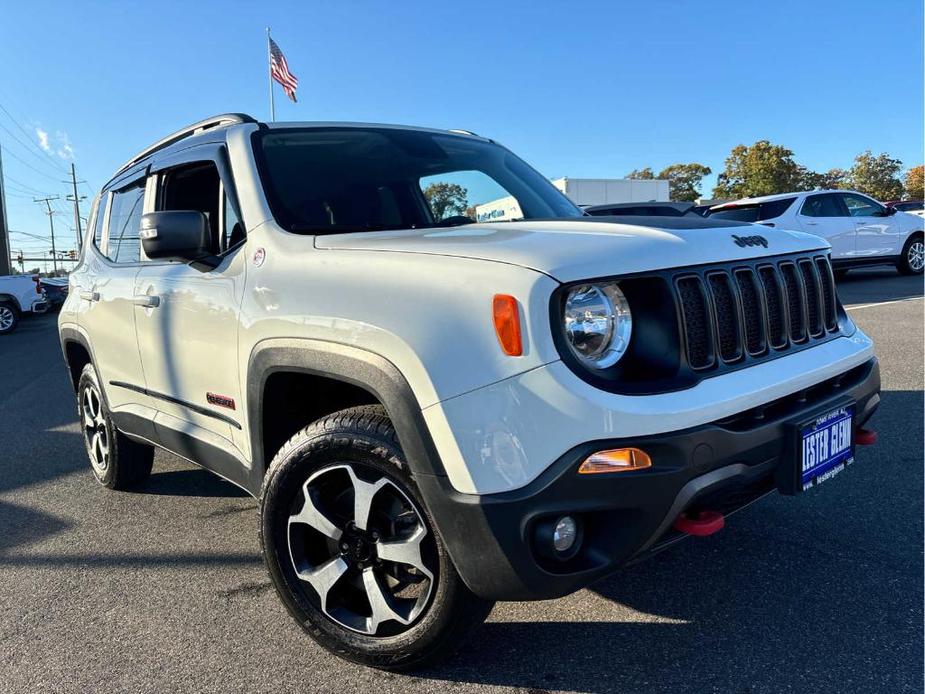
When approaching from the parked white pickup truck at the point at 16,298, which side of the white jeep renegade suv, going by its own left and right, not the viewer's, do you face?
back

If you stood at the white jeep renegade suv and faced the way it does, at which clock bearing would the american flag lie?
The american flag is roughly at 7 o'clock from the white jeep renegade suv.

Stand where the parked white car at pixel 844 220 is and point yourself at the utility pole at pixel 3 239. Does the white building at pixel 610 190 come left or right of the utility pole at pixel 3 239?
right

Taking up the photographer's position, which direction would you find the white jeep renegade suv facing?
facing the viewer and to the right of the viewer

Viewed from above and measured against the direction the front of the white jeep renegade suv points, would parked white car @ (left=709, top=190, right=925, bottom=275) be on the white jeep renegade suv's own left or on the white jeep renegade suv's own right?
on the white jeep renegade suv's own left

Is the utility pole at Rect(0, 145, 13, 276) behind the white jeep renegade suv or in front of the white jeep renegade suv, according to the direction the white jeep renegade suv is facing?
behind

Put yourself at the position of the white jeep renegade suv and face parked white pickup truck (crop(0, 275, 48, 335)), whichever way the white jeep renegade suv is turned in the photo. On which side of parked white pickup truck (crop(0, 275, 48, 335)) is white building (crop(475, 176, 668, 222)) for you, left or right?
right

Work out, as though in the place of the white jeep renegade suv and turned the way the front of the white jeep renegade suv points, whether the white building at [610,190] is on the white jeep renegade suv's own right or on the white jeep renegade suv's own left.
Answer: on the white jeep renegade suv's own left
